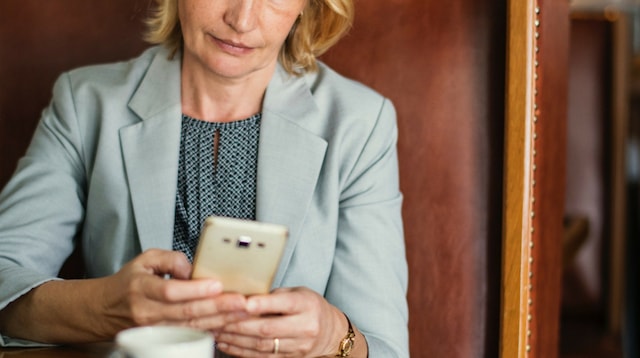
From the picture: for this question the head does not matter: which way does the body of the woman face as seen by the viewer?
toward the camera

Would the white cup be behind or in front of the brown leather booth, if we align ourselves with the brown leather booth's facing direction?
in front

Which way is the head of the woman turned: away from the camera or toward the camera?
toward the camera

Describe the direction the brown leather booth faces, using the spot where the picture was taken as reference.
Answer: facing the viewer

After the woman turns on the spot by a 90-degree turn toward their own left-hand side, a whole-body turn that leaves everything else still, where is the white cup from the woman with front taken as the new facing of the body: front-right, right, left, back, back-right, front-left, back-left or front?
right
